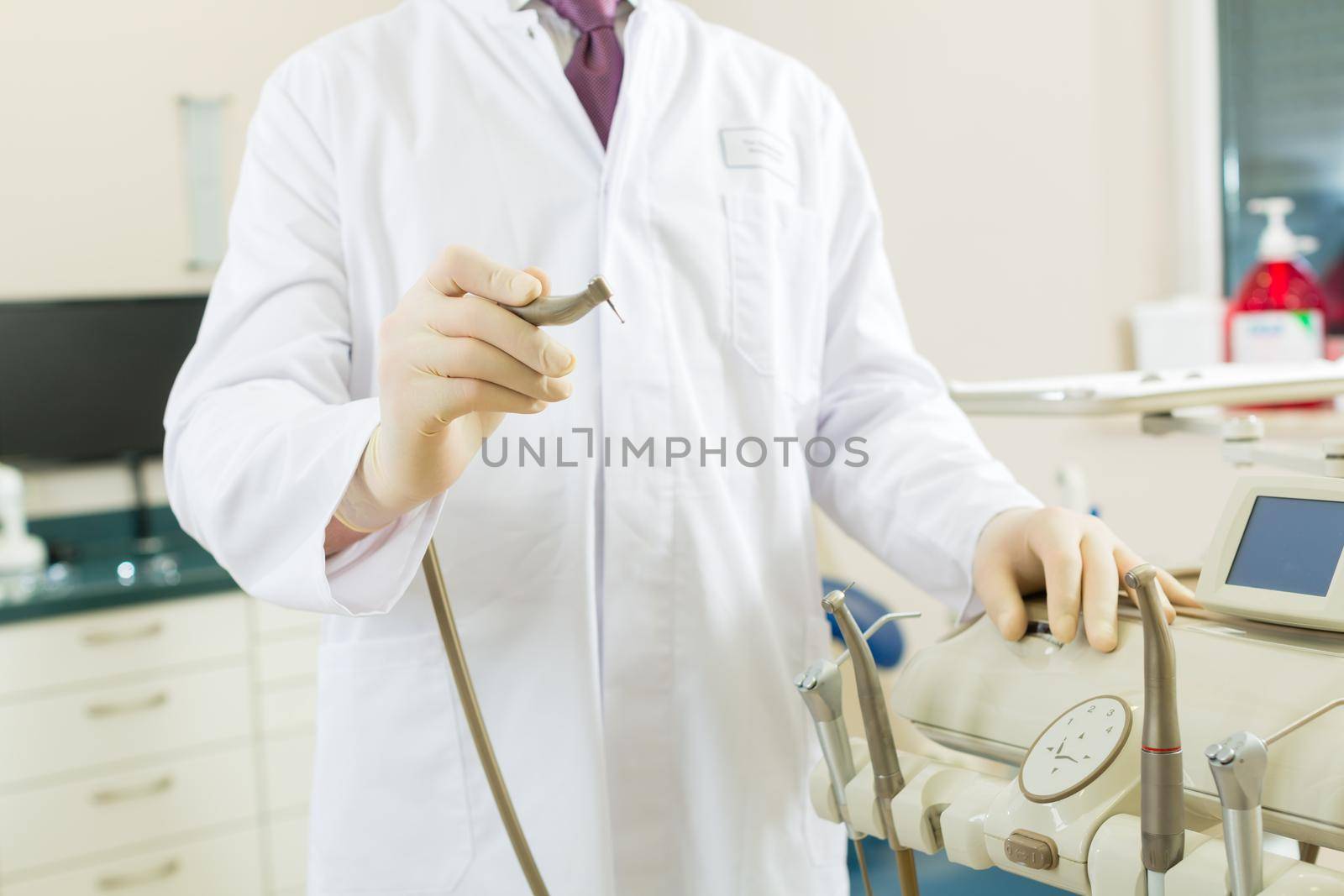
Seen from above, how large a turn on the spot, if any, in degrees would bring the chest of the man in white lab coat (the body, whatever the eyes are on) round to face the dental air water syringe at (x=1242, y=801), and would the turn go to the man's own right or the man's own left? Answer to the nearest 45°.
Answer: approximately 45° to the man's own left

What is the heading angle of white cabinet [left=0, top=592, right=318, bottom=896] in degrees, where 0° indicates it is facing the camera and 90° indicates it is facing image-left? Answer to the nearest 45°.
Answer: approximately 315°

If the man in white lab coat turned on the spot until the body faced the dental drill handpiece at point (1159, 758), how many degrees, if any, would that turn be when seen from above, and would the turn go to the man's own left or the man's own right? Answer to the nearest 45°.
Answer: approximately 45° to the man's own left

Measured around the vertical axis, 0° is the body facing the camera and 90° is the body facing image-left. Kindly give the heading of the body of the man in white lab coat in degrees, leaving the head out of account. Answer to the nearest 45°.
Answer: approximately 0°

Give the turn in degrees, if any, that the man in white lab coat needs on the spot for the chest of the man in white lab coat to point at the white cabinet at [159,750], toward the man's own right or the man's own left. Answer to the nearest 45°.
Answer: approximately 135° to the man's own right
